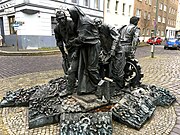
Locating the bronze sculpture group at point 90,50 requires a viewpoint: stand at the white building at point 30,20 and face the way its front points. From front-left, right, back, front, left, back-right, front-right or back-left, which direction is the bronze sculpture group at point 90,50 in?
front

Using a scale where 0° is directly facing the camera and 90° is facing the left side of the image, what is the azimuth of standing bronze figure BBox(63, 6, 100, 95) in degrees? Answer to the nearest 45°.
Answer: approximately 90°

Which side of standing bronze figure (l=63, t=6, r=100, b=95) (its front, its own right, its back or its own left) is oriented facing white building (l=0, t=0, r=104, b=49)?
right

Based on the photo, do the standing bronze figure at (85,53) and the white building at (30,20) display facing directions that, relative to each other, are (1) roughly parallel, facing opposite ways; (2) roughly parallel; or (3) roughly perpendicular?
roughly perpendicular

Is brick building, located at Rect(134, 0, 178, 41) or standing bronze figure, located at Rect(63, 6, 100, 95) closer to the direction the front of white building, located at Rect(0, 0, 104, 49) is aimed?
the standing bronze figure

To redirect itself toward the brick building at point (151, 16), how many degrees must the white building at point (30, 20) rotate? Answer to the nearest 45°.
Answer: approximately 135° to its left

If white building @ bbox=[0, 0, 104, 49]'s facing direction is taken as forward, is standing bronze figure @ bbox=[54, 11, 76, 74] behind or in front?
in front

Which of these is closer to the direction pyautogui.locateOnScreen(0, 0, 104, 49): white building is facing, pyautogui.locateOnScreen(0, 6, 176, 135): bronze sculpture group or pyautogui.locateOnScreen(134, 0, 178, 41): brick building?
the bronze sculpture group

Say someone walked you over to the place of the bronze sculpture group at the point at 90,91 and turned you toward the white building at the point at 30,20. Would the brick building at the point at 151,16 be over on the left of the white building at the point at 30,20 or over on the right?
right

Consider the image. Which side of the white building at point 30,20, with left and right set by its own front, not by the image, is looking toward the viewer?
front

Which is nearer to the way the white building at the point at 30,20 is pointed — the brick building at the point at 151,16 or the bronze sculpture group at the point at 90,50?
the bronze sculpture group
